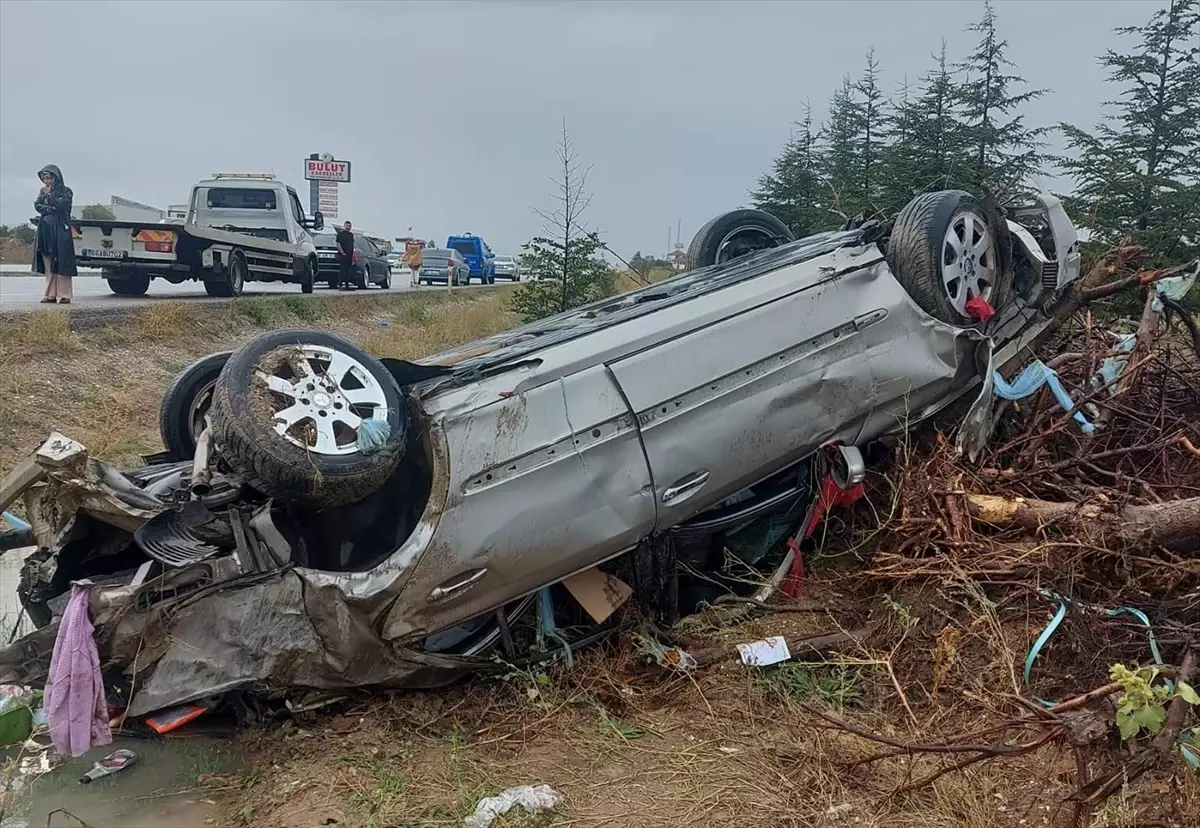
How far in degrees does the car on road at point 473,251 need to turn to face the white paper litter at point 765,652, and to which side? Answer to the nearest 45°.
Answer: approximately 135° to its right

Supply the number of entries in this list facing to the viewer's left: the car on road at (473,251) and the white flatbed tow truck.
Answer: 0

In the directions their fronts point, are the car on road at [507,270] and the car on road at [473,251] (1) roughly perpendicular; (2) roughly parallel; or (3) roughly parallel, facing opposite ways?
roughly parallel

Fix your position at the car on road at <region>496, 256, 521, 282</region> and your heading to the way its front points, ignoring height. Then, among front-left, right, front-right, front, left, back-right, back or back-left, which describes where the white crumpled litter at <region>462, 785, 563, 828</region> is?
back-right

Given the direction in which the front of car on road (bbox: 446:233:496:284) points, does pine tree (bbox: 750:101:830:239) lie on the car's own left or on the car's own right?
on the car's own right

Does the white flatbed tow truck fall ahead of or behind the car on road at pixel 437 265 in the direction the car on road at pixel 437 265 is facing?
behind

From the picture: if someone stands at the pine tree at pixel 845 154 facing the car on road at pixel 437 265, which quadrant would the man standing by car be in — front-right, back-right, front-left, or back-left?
front-left

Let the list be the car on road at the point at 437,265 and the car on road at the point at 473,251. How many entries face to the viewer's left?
0

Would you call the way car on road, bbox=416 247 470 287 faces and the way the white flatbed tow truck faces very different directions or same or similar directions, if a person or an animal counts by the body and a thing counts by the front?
same or similar directions

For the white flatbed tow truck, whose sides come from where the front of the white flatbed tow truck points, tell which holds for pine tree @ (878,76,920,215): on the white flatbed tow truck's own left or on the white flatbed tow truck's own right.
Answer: on the white flatbed tow truck's own right

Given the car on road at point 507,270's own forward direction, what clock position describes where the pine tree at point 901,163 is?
The pine tree is roughly at 4 o'clock from the car on road.

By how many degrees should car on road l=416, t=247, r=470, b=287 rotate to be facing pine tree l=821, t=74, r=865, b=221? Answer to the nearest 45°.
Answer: approximately 90° to its right

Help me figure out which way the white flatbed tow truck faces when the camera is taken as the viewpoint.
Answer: facing away from the viewer and to the right of the viewer

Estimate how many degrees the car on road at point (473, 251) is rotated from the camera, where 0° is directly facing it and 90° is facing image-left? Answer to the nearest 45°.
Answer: approximately 225°

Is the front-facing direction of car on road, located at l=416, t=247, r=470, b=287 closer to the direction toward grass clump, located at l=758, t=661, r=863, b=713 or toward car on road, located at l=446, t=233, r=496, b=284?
the car on road

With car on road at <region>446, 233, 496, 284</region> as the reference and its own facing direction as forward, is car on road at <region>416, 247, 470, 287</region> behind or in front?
behind

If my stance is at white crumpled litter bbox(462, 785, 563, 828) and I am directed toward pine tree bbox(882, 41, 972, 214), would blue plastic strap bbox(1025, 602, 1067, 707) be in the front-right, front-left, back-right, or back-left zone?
front-right

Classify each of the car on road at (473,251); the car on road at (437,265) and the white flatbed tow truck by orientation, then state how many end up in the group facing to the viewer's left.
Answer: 0

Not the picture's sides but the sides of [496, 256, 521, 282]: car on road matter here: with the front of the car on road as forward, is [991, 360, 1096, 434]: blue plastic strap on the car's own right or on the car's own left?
on the car's own right

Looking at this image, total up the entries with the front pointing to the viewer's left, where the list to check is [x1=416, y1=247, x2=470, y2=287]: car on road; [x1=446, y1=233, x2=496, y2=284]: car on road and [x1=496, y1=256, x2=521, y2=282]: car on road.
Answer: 0

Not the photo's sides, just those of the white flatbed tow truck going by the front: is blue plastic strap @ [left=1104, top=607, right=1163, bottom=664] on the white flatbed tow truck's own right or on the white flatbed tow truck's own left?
on the white flatbed tow truck's own right

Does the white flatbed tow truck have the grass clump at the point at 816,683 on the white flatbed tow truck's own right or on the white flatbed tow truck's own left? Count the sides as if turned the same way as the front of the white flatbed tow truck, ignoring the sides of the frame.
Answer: on the white flatbed tow truck's own right

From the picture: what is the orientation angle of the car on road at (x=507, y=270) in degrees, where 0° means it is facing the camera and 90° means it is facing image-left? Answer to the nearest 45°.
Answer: approximately 225°
